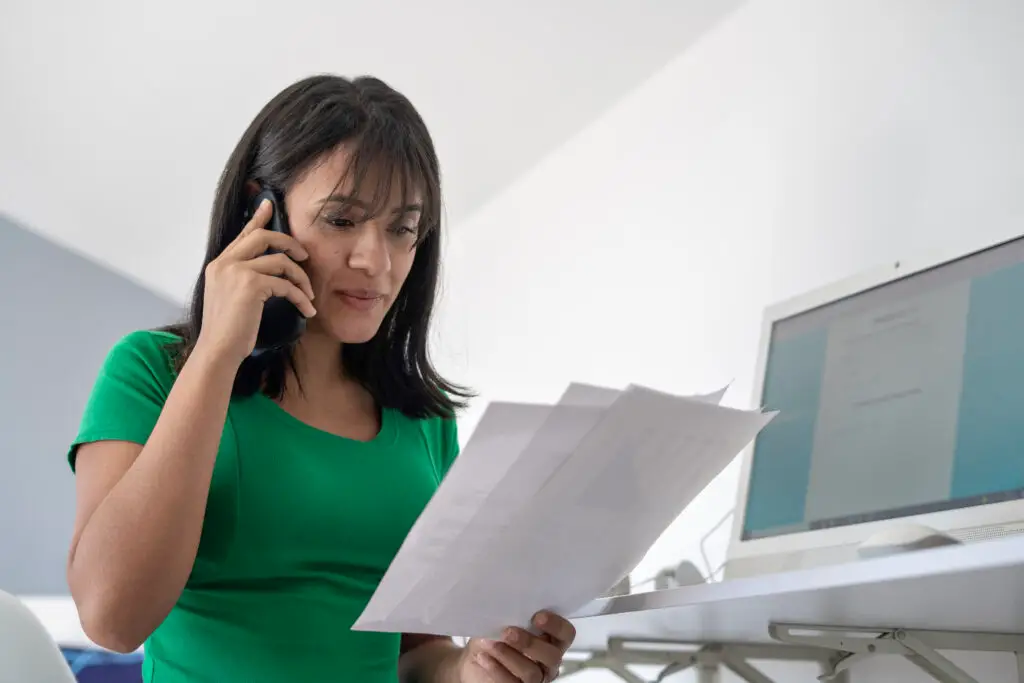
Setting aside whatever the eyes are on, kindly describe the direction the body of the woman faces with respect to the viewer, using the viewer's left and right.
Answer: facing the viewer and to the right of the viewer

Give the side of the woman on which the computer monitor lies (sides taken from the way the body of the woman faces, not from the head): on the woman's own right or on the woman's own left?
on the woman's own left

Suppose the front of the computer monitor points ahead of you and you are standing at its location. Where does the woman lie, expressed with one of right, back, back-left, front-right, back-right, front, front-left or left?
front

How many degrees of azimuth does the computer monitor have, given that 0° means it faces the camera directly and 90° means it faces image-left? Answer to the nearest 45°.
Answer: approximately 45°

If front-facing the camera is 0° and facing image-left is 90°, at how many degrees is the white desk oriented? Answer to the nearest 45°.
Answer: approximately 45°

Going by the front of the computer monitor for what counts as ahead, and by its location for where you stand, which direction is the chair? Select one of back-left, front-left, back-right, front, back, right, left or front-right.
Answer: front

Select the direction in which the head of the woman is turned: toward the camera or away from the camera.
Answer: toward the camera
